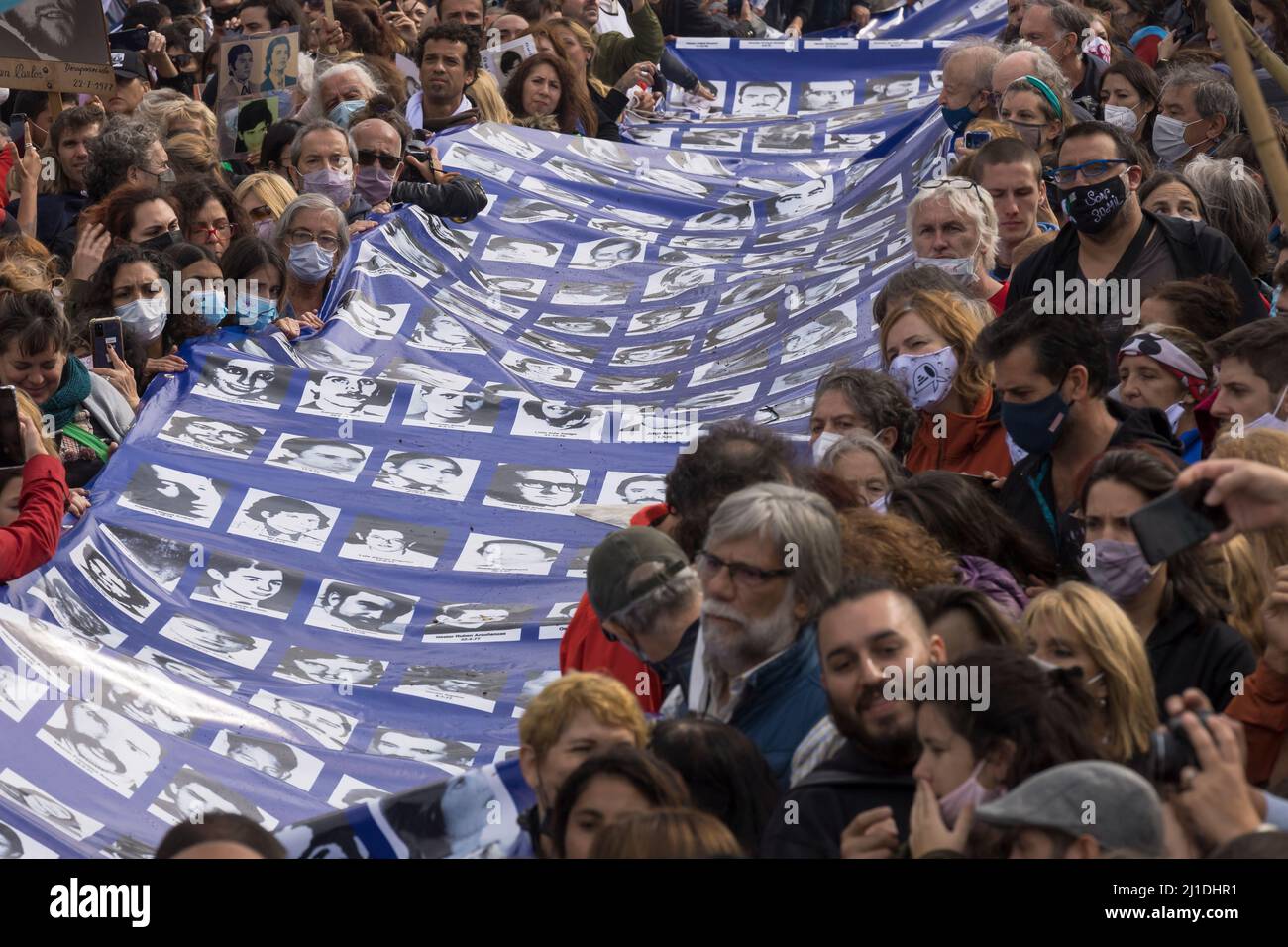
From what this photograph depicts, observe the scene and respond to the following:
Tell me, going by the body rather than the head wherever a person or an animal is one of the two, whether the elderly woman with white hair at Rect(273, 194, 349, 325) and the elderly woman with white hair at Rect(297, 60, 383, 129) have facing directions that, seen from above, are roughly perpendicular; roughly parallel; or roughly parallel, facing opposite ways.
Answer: roughly parallel

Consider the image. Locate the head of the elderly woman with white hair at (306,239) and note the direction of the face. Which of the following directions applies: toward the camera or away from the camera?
toward the camera

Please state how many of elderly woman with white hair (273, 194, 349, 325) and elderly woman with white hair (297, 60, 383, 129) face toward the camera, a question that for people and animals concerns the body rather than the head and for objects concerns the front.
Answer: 2

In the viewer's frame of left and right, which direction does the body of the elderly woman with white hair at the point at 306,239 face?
facing the viewer

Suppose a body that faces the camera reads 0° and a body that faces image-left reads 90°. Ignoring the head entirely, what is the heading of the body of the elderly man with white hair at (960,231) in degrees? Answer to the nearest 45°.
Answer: approximately 45°

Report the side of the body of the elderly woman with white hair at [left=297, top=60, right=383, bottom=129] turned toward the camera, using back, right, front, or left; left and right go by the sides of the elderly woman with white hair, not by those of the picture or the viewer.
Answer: front

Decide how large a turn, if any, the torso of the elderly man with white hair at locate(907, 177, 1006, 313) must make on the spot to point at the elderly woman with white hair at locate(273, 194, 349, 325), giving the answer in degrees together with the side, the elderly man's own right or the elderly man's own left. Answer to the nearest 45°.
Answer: approximately 45° to the elderly man's own right

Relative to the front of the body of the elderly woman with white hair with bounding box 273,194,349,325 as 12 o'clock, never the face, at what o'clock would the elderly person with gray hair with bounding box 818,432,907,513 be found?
the elderly person with gray hair with bounding box 818,432,907,513 is roughly at 11 o'clock from the elderly woman with white hair with bounding box 273,194,349,325.

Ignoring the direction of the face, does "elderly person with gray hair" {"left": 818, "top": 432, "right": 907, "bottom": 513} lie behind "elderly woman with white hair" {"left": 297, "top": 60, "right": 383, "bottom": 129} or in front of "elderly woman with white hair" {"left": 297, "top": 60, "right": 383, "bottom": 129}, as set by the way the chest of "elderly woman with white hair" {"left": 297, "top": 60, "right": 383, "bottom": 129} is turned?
in front

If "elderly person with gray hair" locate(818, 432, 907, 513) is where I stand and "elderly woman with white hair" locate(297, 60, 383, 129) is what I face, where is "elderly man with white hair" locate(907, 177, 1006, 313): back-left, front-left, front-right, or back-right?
front-right

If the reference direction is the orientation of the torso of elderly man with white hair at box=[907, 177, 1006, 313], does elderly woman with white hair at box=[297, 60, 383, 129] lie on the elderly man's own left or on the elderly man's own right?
on the elderly man's own right

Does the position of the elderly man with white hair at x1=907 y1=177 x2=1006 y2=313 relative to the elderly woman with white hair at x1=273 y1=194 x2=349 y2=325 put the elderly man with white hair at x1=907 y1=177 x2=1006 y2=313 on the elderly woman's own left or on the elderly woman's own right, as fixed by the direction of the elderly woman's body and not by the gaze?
on the elderly woman's own left
